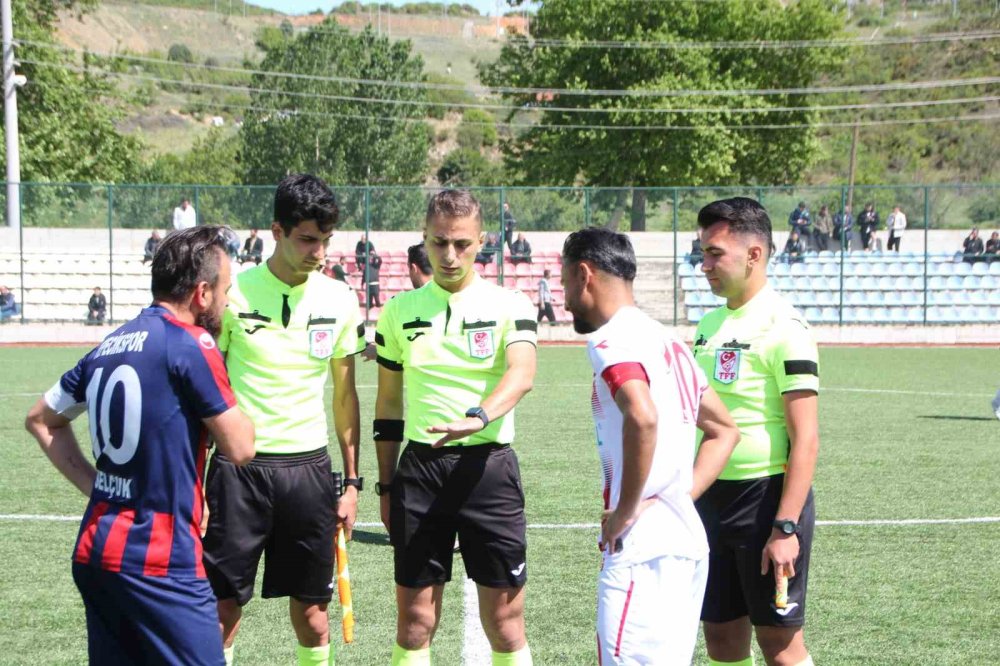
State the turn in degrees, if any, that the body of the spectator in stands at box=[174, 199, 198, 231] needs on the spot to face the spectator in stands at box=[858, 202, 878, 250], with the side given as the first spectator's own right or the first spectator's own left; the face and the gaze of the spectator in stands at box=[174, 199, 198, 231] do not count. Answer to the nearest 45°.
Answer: approximately 90° to the first spectator's own left

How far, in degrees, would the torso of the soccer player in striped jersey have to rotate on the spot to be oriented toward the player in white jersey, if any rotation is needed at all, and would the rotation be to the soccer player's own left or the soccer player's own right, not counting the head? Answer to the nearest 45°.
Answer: approximately 45° to the soccer player's own right

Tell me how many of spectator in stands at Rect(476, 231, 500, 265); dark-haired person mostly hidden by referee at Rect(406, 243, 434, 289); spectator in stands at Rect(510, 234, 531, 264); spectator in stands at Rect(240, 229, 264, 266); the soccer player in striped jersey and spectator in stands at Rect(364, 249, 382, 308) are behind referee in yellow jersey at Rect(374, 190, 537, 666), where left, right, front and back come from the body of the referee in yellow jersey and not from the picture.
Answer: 5

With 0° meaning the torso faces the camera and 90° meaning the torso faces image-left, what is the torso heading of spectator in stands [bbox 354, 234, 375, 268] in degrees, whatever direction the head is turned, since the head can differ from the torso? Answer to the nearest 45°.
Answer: approximately 0°

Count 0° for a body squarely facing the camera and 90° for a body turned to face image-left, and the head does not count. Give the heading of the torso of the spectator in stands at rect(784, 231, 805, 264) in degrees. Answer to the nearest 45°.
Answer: approximately 0°

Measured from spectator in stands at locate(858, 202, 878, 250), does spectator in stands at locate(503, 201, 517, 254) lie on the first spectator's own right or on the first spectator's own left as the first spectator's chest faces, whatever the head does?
on the first spectator's own right

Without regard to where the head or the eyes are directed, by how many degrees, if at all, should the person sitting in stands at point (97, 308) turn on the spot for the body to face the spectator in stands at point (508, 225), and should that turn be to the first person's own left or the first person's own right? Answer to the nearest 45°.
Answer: approximately 90° to the first person's own left
